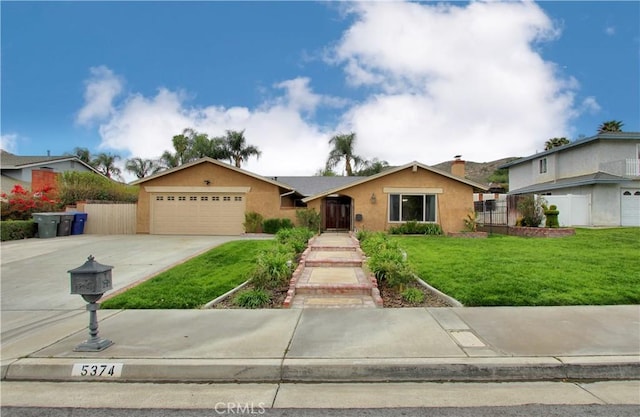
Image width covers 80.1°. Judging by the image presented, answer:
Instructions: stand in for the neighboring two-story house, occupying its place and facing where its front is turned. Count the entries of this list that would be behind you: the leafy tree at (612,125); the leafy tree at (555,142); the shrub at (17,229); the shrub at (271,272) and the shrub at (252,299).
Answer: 2

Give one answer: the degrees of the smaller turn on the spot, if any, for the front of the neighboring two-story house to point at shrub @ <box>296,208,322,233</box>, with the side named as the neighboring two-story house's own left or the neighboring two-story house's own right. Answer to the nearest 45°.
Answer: approximately 45° to the neighboring two-story house's own right

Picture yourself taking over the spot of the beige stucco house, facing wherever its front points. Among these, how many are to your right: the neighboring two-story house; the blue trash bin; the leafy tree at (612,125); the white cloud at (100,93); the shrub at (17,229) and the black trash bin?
4

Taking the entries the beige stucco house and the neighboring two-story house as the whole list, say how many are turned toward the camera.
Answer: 2

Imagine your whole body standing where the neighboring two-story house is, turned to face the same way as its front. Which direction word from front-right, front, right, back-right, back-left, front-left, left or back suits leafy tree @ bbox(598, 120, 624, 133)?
back

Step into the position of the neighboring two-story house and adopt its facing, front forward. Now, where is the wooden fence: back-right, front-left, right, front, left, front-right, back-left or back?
front-right

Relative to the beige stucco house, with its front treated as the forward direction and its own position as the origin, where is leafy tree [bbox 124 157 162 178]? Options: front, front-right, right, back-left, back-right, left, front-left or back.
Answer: back-right

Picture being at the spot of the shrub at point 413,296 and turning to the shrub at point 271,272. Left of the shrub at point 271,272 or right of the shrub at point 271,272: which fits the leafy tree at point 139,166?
right

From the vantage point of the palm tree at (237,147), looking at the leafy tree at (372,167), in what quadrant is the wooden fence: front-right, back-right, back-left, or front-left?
back-right

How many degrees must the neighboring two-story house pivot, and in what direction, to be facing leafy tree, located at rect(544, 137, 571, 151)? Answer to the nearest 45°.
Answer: approximately 180°

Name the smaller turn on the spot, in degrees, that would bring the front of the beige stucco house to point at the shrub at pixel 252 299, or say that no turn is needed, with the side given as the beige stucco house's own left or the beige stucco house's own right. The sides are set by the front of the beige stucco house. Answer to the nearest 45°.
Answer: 0° — it already faces it

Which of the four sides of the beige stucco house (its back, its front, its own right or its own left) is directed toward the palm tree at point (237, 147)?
back

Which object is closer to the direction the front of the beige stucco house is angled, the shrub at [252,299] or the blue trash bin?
the shrub

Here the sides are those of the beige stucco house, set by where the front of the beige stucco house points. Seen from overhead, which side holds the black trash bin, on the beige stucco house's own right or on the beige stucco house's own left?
on the beige stucco house's own right

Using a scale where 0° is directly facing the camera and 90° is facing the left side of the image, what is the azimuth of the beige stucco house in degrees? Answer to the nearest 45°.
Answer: approximately 0°

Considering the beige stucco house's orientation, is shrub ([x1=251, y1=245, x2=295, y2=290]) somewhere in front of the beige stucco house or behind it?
in front
